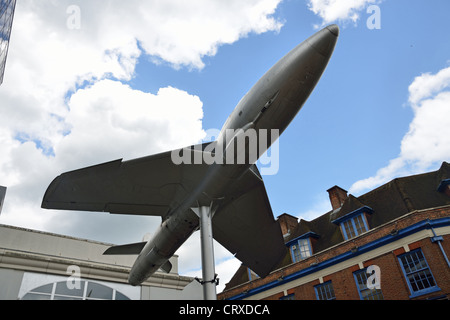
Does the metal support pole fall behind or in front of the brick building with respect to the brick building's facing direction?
in front

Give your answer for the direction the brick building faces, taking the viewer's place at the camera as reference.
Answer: facing the viewer and to the left of the viewer

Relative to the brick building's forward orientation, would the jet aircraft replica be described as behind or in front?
in front
